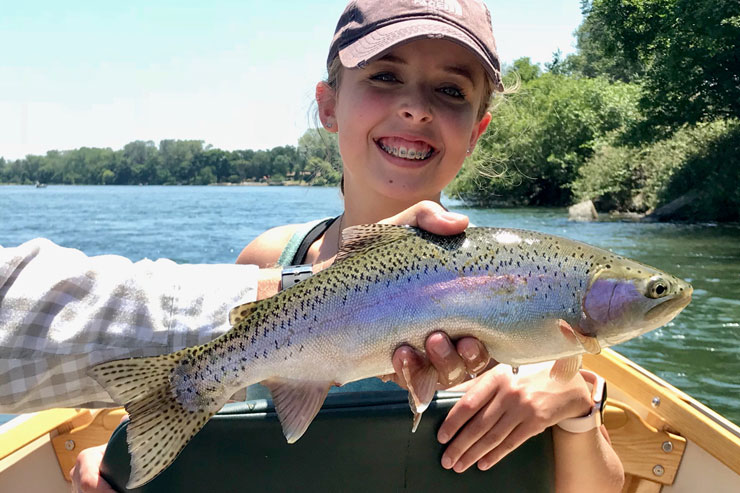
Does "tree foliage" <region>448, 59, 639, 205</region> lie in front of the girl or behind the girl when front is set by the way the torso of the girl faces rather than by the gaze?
behind

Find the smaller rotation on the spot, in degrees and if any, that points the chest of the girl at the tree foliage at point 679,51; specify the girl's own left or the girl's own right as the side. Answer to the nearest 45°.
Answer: approximately 180°

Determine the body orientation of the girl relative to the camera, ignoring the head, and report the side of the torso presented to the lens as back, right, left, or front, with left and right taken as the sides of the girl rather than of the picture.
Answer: front

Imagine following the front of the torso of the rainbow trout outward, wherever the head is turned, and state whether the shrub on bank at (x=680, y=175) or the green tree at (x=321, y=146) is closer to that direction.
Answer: the shrub on bank

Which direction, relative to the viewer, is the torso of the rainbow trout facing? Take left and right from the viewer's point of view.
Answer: facing to the right of the viewer

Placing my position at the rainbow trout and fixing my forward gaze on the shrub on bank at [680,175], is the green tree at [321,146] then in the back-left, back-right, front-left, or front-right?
front-left

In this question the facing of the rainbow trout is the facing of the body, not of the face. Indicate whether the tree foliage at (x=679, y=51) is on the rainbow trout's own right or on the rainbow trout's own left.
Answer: on the rainbow trout's own left

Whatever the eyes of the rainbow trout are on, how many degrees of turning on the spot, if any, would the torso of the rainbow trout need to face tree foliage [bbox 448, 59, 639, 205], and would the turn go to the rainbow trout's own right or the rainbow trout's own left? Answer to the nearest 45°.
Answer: approximately 90° to the rainbow trout's own left
